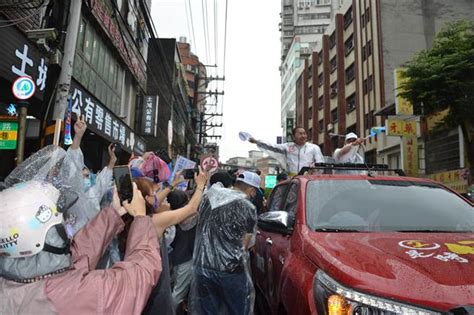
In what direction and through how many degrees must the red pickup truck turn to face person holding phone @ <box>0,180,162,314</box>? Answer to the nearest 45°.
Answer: approximately 90° to its right

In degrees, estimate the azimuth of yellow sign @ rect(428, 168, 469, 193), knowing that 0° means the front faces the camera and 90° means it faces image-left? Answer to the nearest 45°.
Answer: approximately 45°

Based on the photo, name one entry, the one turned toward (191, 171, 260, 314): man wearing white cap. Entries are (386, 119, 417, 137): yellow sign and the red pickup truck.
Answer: the yellow sign

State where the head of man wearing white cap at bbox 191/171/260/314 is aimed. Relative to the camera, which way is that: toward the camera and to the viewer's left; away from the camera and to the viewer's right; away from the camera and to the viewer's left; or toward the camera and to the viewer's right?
away from the camera and to the viewer's right

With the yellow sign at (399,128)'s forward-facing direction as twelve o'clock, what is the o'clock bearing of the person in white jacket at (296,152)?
The person in white jacket is roughly at 12 o'clock from the yellow sign.

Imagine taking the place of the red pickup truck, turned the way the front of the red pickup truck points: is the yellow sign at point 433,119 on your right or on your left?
on your left

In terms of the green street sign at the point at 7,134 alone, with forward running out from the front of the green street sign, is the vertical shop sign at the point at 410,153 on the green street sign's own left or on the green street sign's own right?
on the green street sign's own left

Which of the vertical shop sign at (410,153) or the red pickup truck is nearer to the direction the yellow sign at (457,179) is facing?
the red pickup truck

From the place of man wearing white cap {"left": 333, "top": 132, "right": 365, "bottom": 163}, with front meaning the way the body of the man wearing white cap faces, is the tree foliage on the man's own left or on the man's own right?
on the man's own left

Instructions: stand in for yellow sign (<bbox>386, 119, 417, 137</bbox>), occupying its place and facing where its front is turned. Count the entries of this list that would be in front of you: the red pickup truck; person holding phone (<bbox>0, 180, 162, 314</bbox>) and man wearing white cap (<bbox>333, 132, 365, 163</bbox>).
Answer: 3

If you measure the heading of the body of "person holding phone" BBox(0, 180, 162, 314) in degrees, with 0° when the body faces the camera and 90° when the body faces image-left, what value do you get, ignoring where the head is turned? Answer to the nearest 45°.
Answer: approximately 225°
